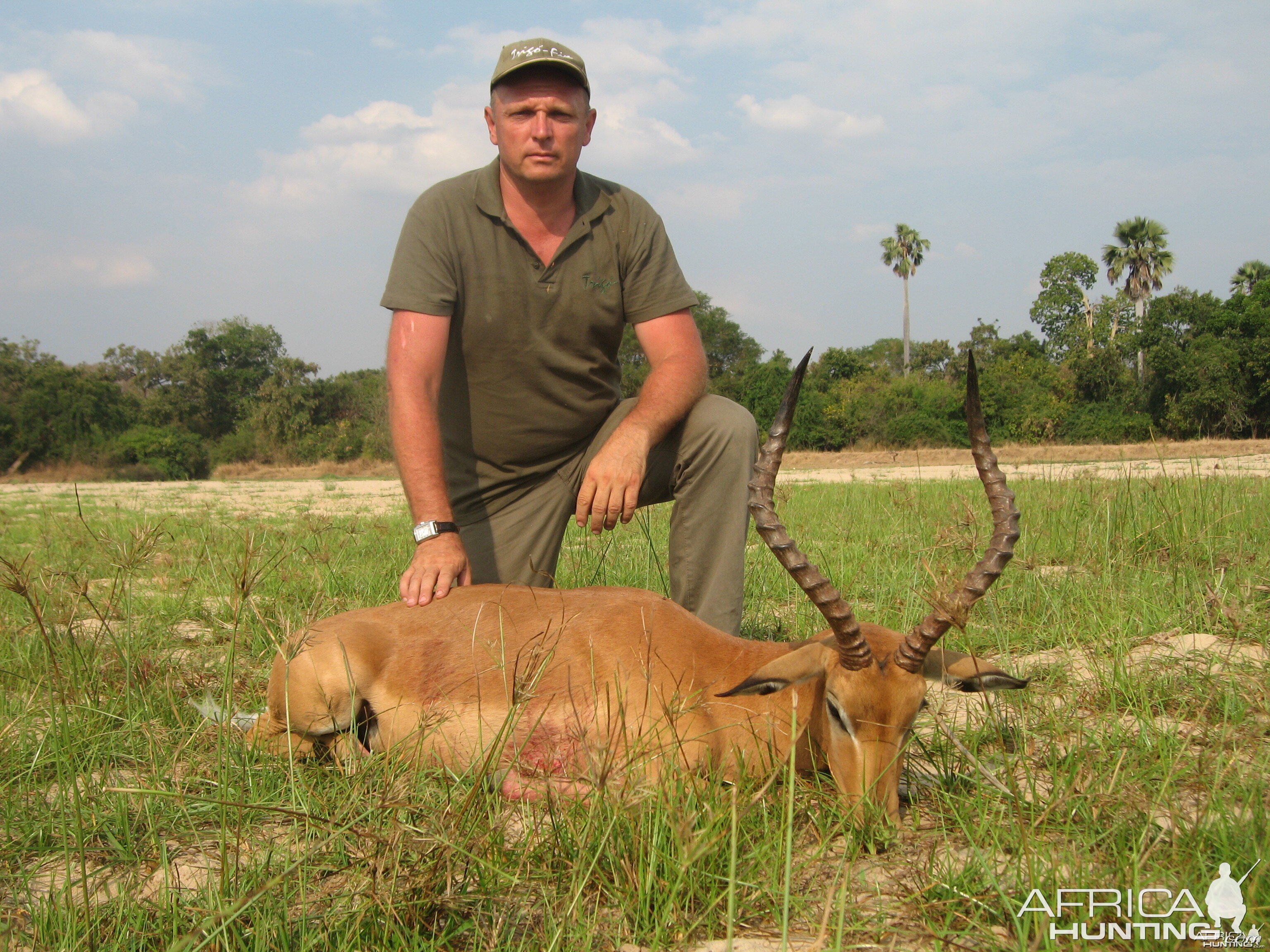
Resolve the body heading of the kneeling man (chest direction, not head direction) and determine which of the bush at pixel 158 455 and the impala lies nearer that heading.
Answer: the impala

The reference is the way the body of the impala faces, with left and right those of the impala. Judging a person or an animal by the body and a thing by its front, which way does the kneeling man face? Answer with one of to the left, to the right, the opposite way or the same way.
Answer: to the right

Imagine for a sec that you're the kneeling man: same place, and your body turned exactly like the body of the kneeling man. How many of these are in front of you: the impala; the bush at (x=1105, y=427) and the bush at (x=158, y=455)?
1

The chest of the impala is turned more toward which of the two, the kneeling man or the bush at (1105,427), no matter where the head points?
the bush

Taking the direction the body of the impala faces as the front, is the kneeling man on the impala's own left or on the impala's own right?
on the impala's own left

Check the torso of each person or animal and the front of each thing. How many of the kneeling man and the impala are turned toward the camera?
1

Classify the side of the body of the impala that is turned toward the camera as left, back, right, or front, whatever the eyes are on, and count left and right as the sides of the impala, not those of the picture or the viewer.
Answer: right

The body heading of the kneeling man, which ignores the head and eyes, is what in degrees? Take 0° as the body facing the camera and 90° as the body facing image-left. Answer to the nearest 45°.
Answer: approximately 0°

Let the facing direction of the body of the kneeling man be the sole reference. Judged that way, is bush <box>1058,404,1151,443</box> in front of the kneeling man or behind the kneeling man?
behind
